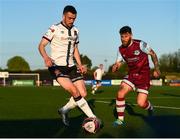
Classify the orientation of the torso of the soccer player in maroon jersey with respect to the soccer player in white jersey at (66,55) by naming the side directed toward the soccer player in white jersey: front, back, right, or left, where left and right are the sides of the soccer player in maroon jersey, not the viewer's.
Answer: front

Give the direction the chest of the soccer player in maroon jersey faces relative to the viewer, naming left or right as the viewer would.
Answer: facing the viewer and to the left of the viewer
